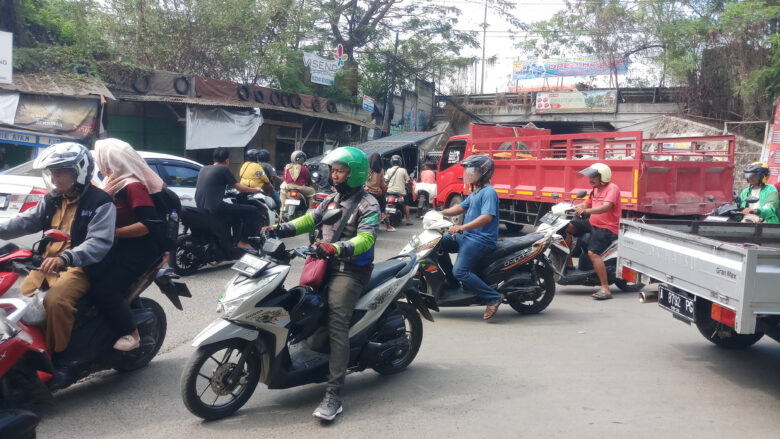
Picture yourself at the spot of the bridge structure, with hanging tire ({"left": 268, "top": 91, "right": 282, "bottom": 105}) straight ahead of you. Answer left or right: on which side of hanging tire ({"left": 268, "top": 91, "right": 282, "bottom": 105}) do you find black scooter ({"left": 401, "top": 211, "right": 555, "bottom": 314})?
left

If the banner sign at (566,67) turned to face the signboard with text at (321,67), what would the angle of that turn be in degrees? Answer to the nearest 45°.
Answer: approximately 45° to its right

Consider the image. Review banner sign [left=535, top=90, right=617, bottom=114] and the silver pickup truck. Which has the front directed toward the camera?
the banner sign

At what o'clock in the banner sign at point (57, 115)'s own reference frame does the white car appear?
The white car is roughly at 12 o'clock from the banner sign.

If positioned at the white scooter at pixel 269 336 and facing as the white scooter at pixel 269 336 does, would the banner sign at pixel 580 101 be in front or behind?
behind

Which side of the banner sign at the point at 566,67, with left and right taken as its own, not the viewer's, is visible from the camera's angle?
front

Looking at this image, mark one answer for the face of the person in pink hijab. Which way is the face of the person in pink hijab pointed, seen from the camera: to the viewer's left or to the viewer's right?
to the viewer's left

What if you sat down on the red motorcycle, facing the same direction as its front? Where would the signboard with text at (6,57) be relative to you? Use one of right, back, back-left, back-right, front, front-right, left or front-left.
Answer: back-right

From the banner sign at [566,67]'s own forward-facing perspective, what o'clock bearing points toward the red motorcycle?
The red motorcycle is roughly at 12 o'clock from the banner sign.

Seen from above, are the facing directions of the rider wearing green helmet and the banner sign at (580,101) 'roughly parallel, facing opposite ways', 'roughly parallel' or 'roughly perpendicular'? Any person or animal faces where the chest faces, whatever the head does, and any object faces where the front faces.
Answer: roughly parallel

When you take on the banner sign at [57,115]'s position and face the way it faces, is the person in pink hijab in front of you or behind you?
in front

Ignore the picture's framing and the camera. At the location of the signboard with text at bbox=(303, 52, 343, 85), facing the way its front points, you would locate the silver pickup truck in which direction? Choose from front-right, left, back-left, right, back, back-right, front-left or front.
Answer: front

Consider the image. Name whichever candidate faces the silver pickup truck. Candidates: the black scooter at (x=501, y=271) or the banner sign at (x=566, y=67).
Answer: the banner sign

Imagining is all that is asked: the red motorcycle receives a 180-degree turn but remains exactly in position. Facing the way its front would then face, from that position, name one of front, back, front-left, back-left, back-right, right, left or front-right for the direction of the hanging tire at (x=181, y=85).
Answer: front-left

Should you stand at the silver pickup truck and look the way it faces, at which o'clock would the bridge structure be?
The bridge structure is roughly at 10 o'clock from the silver pickup truck.

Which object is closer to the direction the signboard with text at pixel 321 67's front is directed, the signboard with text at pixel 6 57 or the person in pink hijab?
the person in pink hijab

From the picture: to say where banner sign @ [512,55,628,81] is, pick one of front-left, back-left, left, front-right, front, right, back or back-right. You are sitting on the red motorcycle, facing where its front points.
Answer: back

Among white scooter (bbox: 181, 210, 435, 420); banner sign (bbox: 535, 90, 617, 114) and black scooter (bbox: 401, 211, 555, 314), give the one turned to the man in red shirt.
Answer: the banner sign

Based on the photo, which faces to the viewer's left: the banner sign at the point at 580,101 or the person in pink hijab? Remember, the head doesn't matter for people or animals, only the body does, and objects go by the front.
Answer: the person in pink hijab

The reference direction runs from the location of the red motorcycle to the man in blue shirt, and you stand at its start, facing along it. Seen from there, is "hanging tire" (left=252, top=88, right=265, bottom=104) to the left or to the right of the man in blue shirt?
left
